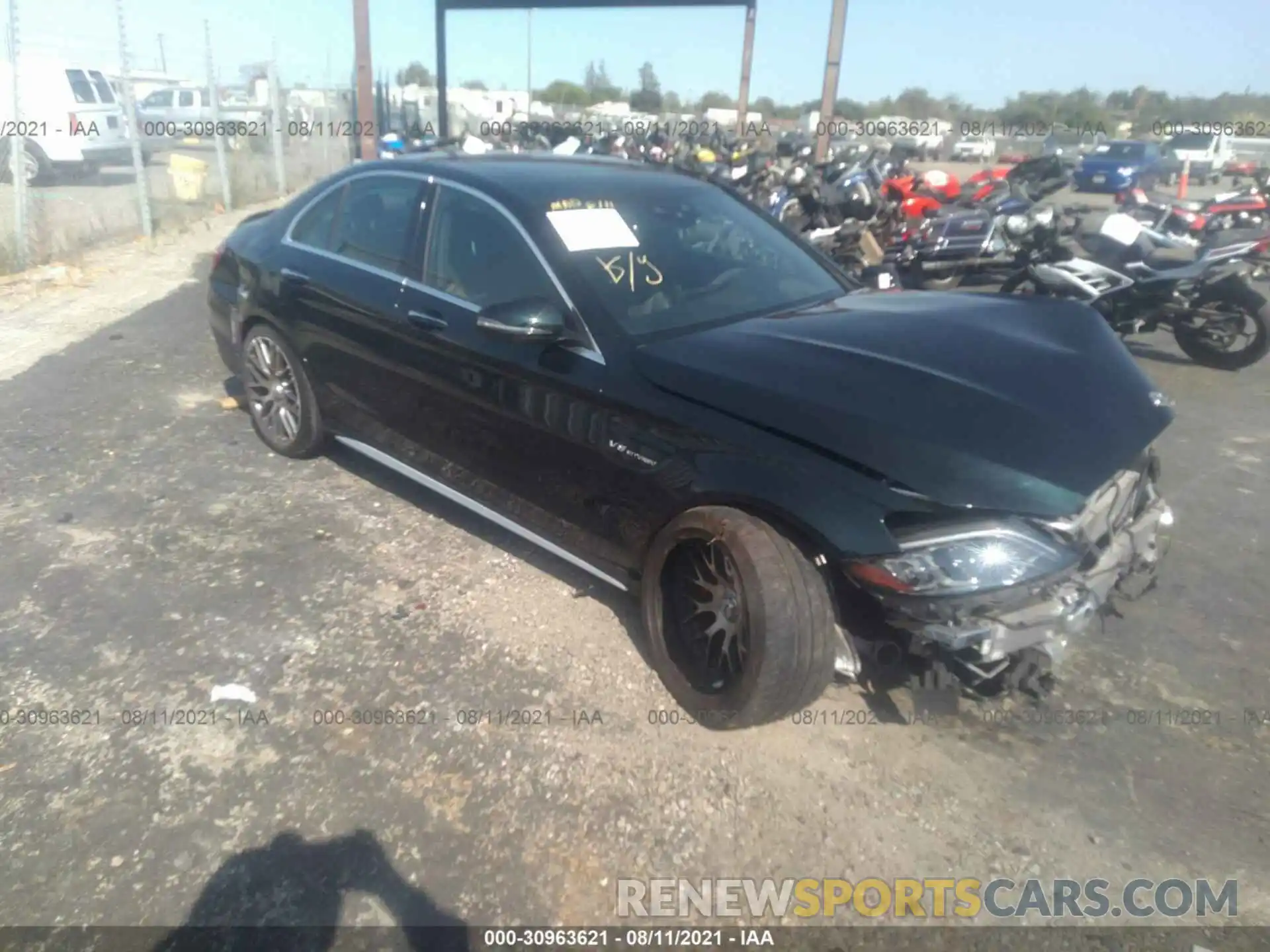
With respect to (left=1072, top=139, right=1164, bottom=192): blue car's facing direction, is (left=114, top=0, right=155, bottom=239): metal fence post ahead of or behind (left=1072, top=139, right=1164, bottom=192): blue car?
ahead

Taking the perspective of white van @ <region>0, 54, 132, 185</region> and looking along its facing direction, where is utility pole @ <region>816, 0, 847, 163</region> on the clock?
The utility pole is roughly at 6 o'clock from the white van.

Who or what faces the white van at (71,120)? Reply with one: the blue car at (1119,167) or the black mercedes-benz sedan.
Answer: the blue car

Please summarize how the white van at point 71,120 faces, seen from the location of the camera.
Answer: facing away from the viewer and to the left of the viewer

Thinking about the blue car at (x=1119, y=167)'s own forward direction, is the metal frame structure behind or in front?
in front

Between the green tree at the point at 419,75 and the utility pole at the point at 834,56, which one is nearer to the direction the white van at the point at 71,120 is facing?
the green tree

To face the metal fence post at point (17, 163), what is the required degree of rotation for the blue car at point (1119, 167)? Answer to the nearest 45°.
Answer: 0° — it already faces it

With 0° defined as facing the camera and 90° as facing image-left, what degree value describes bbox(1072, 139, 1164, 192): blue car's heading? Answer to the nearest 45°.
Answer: approximately 45°

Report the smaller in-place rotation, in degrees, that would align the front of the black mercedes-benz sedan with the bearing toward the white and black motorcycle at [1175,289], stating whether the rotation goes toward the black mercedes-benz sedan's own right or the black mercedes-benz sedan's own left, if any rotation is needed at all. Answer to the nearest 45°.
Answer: approximately 90° to the black mercedes-benz sedan's own left

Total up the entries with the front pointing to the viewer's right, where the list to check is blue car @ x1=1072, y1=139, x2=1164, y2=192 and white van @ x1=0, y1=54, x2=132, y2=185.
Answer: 0

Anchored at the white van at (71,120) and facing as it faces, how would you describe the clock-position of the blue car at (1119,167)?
The blue car is roughly at 5 o'clock from the white van.

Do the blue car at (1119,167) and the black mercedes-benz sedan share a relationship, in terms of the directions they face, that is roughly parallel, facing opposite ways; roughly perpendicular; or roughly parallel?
roughly perpendicular

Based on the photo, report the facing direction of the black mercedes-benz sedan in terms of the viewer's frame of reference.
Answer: facing the viewer and to the right of the viewer

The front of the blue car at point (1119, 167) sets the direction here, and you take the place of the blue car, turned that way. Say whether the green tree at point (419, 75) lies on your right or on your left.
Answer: on your right

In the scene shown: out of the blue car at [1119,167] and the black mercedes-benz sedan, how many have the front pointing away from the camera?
0

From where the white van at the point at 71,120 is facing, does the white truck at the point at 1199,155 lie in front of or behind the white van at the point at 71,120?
behind

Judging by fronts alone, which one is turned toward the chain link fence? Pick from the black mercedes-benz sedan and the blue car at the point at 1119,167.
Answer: the blue car

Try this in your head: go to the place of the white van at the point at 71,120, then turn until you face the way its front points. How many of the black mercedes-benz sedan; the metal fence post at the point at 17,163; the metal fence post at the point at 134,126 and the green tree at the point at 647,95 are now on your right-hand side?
1
